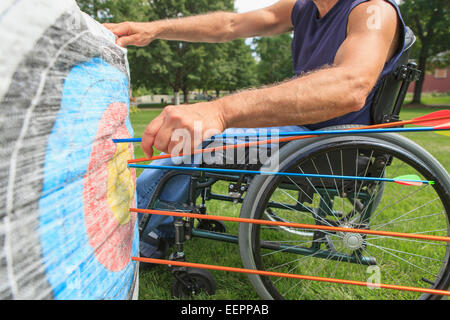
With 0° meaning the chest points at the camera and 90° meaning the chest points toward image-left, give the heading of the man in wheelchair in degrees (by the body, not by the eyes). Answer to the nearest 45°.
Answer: approximately 90°

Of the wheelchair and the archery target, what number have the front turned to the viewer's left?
1

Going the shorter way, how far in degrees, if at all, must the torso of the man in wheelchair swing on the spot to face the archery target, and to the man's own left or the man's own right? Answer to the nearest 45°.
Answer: approximately 45° to the man's own left

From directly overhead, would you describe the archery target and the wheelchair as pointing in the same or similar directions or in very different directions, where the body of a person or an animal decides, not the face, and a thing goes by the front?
very different directions

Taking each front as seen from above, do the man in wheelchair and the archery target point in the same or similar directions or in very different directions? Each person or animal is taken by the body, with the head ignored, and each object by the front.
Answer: very different directions

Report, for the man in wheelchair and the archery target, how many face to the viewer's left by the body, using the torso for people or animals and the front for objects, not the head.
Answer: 1

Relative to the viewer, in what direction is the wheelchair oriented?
to the viewer's left

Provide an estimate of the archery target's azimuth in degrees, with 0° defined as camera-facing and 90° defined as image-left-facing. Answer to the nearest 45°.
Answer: approximately 315°

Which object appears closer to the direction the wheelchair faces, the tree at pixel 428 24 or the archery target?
the archery target
